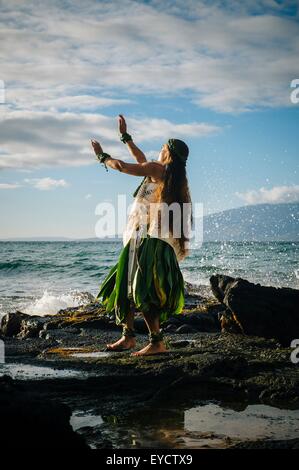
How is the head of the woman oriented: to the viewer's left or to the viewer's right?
to the viewer's left

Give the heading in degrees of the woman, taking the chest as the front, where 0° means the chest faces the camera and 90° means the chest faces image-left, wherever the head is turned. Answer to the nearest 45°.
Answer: approximately 90°
